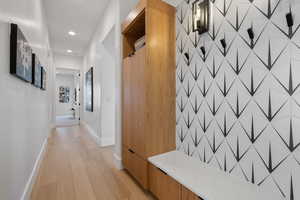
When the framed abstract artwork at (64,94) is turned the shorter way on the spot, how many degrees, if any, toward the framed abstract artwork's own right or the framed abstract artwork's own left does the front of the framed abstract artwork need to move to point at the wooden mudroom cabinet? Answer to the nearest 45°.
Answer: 0° — it already faces it

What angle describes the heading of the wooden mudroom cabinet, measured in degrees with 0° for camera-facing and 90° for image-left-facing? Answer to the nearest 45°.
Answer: approximately 45°

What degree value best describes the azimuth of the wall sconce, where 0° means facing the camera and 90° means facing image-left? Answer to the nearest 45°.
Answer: approximately 45°

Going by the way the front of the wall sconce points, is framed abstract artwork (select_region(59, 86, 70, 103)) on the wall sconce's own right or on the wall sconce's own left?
on the wall sconce's own right
